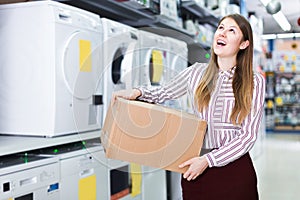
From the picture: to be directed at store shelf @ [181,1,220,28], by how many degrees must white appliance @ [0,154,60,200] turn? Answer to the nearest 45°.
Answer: approximately 90° to its left

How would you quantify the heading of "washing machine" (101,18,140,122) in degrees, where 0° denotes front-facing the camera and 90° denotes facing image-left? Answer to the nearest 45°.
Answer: approximately 315°

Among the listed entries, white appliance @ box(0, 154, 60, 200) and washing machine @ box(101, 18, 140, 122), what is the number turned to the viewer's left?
0

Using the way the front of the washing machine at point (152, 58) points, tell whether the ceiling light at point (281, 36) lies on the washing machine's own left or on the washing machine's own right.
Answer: on the washing machine's own left

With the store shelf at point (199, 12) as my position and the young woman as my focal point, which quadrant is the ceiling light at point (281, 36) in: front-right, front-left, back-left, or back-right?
back-left

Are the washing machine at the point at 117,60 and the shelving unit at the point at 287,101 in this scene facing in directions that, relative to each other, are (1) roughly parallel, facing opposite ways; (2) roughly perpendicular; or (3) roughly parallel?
roughly perpendicular

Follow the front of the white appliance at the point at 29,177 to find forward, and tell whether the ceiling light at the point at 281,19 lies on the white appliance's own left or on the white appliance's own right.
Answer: on the white appliance's own left

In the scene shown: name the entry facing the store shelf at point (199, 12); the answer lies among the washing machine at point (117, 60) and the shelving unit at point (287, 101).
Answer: the shelving unit

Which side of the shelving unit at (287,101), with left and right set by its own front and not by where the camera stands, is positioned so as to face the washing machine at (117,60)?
front
